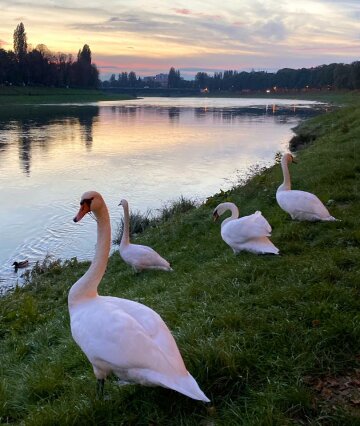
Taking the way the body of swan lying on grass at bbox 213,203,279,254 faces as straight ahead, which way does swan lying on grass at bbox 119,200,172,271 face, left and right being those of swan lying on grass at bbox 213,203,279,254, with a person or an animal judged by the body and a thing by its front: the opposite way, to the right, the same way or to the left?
the same way

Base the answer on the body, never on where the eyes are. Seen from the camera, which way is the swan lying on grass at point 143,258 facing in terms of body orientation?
to the viewer's left

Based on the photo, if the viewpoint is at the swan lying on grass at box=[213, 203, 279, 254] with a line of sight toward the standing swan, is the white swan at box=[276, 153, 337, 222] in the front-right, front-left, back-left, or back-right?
back-left

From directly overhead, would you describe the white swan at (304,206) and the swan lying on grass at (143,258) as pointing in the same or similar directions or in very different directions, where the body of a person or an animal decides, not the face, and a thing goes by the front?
same or similar directions

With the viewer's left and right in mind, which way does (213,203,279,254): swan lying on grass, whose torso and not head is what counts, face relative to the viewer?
facing to the left of the viewer

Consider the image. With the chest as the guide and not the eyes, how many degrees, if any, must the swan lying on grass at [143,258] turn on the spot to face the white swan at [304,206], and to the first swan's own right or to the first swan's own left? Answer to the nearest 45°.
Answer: approximately 180°

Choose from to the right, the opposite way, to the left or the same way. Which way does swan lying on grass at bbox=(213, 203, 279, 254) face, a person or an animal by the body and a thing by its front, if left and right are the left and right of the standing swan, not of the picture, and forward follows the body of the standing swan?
the same way

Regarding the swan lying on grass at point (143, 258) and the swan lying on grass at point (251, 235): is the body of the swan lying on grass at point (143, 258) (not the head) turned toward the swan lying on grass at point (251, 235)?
no

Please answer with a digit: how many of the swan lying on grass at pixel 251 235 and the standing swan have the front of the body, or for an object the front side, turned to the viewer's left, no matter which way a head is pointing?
2

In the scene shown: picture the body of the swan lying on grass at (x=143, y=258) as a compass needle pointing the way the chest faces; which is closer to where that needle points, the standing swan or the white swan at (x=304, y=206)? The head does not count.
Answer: the standing swan

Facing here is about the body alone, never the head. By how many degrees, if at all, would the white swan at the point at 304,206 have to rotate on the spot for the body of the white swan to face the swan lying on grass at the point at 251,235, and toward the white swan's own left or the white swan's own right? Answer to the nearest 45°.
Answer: approximately 45° to the white swan's own left

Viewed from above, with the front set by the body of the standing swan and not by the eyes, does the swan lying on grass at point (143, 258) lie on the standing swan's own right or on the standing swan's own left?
on the standing swan's own right

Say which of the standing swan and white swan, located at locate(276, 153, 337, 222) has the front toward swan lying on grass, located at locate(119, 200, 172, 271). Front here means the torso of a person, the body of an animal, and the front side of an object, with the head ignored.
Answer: the white swan

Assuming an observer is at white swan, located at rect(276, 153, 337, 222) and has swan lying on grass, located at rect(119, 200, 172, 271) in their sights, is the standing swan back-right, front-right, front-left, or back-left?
front-left

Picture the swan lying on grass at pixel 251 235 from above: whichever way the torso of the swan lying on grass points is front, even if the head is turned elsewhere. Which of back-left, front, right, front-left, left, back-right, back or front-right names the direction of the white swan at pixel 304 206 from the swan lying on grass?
back-right

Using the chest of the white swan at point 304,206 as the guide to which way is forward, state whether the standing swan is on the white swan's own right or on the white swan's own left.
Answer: on the white swan's own left

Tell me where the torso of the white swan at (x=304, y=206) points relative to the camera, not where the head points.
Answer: to the viewer's left

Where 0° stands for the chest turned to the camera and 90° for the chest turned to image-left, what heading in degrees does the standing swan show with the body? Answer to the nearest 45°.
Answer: approximately 90°
